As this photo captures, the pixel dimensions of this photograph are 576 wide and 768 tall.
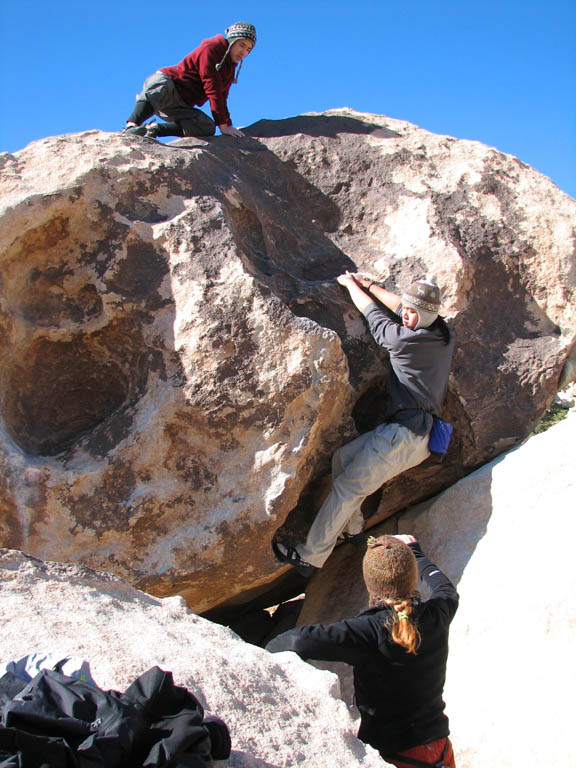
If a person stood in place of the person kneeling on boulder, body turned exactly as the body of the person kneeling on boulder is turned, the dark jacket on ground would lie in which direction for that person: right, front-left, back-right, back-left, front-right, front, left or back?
right

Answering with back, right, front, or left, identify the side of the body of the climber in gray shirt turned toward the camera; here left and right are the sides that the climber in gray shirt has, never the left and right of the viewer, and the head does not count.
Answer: left

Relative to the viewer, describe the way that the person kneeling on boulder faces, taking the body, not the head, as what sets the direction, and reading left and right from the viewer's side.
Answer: facing to the right of the viewer

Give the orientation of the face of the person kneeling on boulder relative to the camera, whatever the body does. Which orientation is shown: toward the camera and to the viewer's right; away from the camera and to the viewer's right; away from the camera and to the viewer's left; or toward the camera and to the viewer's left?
toward the camera and to the viewer's right

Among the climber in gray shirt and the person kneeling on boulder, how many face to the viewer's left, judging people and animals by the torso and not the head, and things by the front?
1

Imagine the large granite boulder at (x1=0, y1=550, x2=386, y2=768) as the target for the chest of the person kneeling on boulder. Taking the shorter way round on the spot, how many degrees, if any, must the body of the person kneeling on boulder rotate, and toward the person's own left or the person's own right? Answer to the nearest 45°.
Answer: approximately 90° to the person's own right
